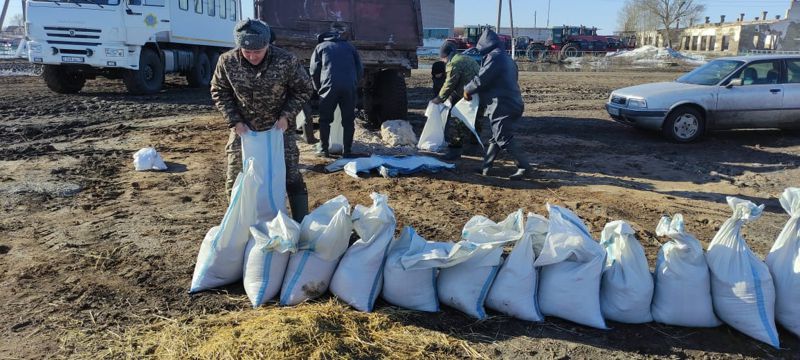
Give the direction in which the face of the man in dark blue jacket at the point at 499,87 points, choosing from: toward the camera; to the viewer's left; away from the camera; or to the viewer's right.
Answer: to the viewer's left

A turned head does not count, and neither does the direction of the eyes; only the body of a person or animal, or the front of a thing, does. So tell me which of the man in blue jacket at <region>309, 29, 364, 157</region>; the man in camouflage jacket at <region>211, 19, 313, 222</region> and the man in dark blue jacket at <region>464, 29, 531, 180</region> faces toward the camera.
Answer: the man in camouflage jacket

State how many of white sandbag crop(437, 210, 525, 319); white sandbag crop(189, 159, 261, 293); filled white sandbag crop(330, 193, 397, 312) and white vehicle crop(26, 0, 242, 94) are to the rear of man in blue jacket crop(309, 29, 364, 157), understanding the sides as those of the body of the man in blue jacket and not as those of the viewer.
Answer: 3

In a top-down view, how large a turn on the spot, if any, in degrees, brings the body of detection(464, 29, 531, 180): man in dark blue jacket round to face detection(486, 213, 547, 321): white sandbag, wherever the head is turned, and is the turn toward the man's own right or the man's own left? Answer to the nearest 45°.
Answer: approximately 90° to the man's own left

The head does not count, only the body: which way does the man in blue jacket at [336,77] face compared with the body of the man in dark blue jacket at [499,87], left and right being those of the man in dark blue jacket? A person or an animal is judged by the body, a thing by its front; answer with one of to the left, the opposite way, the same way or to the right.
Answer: to the right

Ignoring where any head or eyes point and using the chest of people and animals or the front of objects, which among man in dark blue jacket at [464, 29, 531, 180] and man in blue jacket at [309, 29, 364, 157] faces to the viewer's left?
the man in dark blue jacket

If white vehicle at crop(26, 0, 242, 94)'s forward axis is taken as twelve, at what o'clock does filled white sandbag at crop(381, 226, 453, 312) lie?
The filled white sandbag is roughly at 10 o'clock from the white vehicle.

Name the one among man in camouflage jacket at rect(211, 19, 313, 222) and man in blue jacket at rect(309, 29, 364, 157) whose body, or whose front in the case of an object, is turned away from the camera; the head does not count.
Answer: the man in blue jacket

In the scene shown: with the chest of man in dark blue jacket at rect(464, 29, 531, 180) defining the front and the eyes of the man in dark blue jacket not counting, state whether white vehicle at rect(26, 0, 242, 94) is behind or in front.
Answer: in front

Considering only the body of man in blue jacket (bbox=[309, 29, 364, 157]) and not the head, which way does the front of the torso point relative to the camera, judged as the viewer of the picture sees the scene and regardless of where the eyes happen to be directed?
away from the camera

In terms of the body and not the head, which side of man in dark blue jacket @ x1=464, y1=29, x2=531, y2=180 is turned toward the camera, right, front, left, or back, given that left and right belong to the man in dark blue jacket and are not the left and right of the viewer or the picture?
left

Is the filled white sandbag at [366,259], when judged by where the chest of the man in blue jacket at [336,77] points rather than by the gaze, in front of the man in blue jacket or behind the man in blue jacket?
behind

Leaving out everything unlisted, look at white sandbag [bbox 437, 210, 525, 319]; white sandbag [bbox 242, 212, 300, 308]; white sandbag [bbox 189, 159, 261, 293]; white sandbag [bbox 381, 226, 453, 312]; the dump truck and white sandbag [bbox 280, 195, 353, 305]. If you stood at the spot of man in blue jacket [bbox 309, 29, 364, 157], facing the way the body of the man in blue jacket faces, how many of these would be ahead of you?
1

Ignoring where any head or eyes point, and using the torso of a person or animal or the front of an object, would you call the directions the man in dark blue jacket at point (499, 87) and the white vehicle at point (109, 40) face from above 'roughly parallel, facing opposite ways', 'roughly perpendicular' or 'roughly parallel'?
roughly perpendicular

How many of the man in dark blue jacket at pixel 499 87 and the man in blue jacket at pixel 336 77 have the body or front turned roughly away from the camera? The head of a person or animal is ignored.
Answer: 1

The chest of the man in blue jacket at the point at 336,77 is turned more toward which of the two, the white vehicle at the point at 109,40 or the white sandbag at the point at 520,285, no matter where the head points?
the white vehicle
